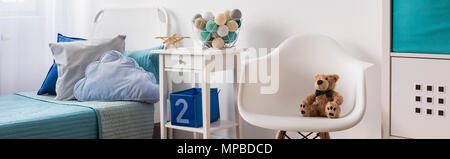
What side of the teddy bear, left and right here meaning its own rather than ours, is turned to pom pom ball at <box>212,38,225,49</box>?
right

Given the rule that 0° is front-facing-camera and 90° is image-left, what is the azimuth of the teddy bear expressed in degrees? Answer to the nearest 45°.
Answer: approximately 45°

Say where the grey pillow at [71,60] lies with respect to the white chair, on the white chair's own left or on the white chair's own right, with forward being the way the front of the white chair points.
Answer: on the white chair's own right

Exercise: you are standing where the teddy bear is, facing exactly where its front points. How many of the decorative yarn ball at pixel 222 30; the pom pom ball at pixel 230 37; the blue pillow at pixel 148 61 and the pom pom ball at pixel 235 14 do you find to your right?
4

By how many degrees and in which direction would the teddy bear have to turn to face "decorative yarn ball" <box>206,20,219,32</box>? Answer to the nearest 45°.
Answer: approximately 90° to its right

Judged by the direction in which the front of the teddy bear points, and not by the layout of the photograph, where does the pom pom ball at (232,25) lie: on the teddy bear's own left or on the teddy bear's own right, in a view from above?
on the teddy bear's own right

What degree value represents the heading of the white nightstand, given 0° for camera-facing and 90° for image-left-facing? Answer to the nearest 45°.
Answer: approximately 45°

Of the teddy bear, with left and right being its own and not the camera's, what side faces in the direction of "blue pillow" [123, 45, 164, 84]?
right

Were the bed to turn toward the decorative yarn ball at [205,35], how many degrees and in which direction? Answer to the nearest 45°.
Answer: approximately 135° to its left

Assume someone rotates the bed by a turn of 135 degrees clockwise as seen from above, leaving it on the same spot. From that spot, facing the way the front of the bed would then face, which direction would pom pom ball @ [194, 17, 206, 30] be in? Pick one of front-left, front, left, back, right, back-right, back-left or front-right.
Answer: right

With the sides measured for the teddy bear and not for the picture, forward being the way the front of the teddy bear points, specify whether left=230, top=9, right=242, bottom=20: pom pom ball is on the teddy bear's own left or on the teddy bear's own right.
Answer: on the teddy bear's own right
